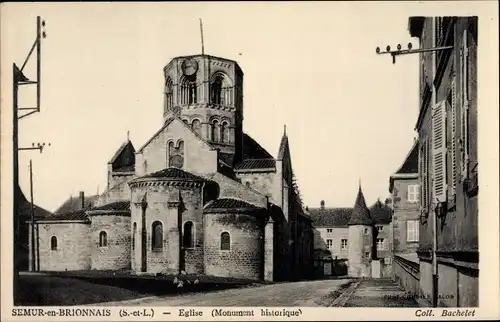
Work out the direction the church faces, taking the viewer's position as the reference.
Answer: facing away from the viewer and to the right of the viewer

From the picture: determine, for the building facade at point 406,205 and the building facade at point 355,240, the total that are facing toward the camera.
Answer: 2

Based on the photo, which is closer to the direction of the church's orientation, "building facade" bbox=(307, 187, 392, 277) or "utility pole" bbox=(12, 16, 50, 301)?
the building facade

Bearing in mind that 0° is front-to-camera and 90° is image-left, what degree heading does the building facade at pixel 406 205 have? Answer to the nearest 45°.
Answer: approximately 0°

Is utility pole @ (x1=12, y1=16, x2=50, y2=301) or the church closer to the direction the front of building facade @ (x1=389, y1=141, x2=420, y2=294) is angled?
the utility pole

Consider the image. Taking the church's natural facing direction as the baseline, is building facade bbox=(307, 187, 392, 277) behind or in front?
in front
